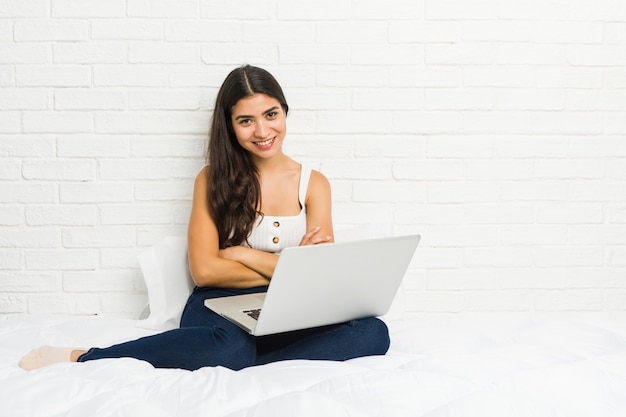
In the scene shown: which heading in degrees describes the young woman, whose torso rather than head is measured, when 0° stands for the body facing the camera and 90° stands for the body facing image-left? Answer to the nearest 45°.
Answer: approximately 315°
